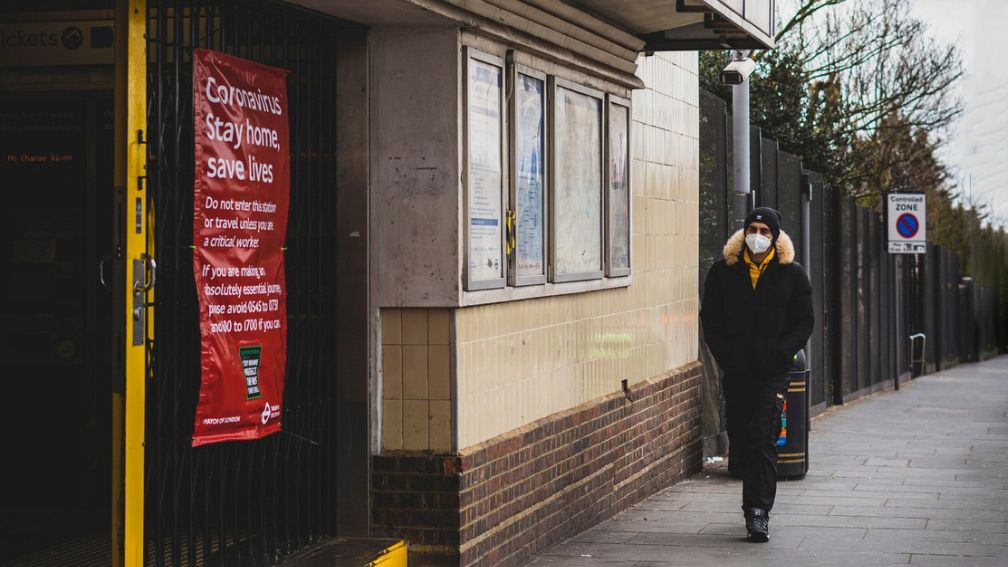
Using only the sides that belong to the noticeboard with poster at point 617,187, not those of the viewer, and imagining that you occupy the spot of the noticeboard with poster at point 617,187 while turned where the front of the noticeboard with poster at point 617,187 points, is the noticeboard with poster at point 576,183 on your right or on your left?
on your right

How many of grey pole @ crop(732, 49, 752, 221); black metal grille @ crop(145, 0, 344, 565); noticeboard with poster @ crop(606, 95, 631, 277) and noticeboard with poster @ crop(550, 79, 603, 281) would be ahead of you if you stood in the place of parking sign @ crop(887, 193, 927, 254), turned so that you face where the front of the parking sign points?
4

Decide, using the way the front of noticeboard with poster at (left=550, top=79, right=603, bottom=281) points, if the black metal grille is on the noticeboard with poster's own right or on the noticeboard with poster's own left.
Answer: on the noticeboard with poster's own right

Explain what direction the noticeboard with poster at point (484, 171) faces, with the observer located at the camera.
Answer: facing the viewer and to the right of the viewer

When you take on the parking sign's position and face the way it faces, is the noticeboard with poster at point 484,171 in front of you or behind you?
in front

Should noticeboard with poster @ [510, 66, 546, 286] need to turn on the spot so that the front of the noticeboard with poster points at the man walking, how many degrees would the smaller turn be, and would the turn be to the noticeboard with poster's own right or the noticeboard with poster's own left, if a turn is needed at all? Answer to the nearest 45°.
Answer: approximately 90° to the noticeboard with poster's own left

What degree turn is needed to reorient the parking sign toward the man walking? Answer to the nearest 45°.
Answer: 0° — it already faces them

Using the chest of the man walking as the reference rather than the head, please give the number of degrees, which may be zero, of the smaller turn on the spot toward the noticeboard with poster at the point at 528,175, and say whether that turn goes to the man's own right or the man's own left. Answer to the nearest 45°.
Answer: approximately 45° to the man's own right

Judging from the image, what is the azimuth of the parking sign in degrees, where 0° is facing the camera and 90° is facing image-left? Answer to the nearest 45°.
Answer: approximately 0°

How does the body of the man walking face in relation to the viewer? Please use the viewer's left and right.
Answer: facing the viewer
